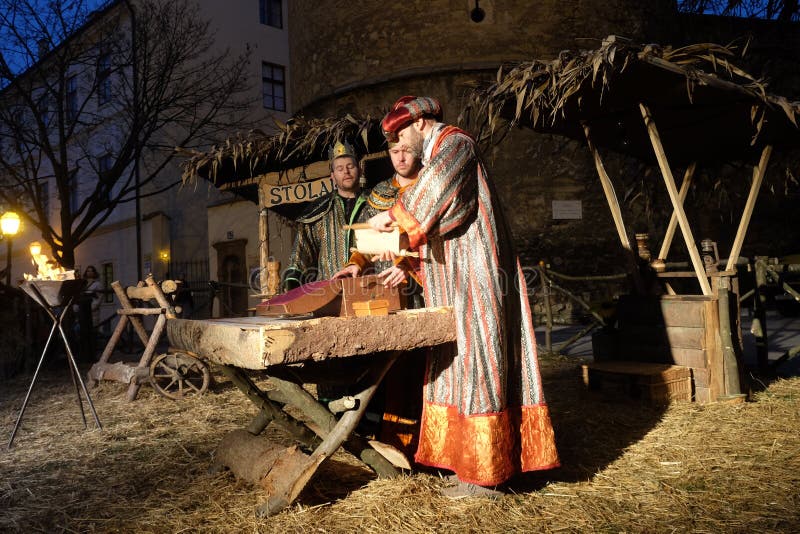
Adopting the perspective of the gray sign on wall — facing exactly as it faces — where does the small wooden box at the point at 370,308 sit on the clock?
The small wooden box is roughly at 12 o'clock from the gray sign on wall.

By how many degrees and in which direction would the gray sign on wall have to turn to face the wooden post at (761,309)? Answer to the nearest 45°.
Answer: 0° — it already faces it

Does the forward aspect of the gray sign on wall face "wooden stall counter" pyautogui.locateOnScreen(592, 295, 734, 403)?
yes

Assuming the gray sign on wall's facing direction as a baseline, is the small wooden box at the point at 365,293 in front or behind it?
in front

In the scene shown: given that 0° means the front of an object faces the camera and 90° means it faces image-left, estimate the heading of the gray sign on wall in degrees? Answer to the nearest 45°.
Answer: approximately 0°

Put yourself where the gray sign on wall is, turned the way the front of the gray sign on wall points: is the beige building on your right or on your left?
on your right

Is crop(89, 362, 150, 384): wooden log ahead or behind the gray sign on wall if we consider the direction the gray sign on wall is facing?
ahead

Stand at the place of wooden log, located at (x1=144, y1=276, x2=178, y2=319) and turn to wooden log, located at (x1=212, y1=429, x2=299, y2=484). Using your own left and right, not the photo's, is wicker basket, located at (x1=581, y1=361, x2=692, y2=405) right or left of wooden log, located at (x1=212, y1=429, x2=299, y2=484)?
left

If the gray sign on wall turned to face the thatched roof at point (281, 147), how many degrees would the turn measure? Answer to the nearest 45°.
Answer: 0° — it already faces it
